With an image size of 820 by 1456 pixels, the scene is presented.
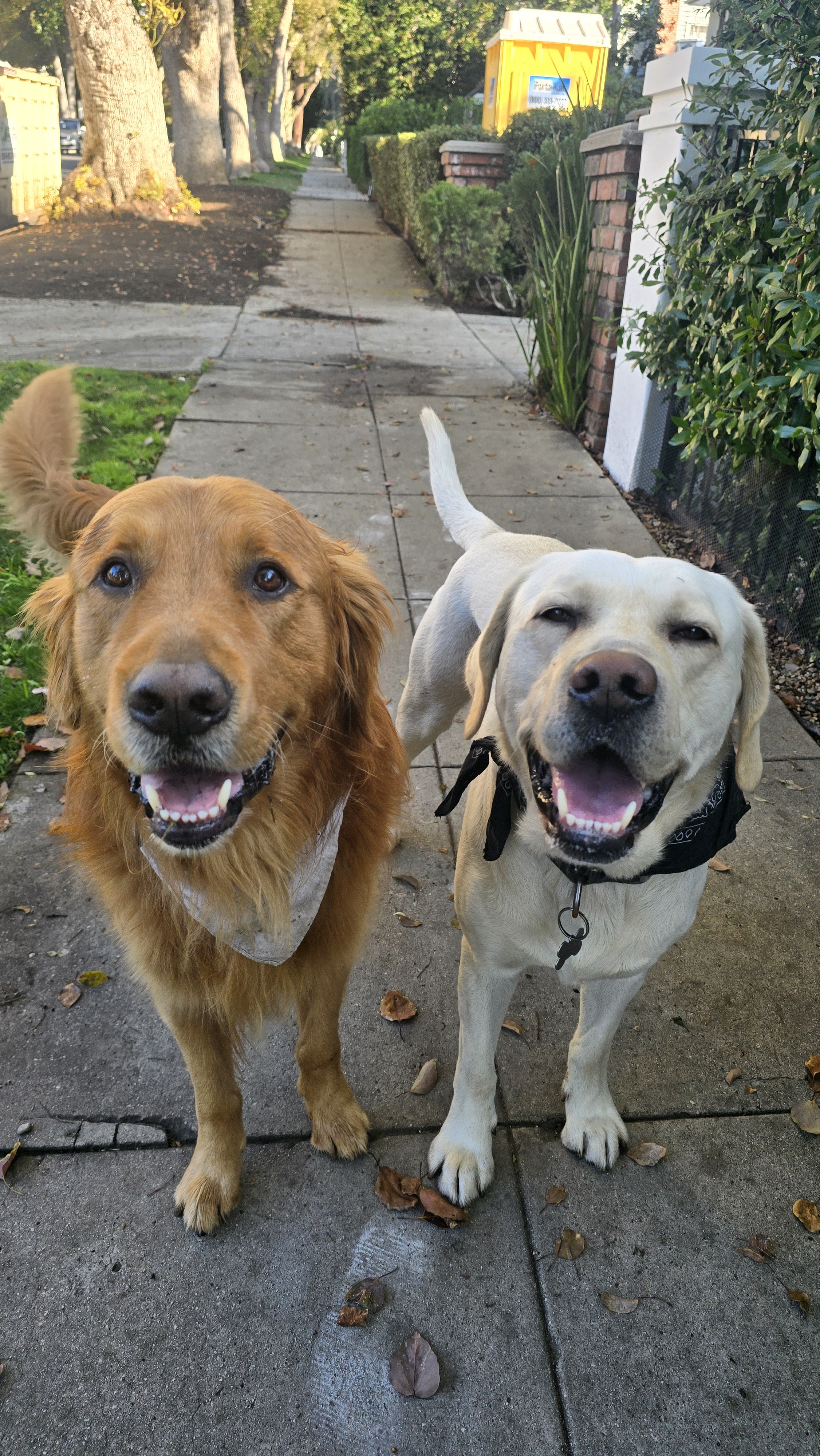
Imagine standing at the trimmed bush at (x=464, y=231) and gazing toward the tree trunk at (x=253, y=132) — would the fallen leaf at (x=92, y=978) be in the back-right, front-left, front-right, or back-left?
back-left

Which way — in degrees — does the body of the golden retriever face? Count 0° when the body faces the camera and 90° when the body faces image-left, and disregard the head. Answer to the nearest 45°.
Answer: approximately 0°

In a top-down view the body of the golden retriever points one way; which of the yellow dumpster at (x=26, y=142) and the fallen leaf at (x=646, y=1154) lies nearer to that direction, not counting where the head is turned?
the fallen leaf

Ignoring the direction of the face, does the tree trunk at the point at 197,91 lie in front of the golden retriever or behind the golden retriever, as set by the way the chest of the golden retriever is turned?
behind

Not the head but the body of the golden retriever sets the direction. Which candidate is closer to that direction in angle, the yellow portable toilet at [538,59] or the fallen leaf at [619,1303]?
the fallen leaf

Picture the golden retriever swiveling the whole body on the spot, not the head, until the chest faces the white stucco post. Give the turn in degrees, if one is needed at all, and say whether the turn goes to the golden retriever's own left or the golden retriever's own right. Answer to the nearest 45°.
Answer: approximately 135° to the golden retriever's own left

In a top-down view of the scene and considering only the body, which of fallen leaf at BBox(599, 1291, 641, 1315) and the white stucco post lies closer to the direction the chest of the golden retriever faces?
the fallen leaf

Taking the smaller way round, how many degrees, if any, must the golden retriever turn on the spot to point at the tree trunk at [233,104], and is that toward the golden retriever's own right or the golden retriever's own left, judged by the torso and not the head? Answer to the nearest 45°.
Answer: approximately 180°

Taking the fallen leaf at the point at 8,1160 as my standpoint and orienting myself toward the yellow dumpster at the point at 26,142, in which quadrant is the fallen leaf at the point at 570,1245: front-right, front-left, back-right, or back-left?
back-right

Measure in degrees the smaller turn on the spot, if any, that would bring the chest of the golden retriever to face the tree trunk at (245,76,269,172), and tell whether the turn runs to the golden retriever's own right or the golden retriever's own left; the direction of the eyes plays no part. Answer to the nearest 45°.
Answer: approximately 180°

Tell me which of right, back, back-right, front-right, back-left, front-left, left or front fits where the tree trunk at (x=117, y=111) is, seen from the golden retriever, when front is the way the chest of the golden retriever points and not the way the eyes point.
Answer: back

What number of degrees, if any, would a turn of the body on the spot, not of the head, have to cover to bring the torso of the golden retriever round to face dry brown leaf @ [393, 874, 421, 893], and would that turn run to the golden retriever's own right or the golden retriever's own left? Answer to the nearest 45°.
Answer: approximately 135° to the golden retriever's own left
